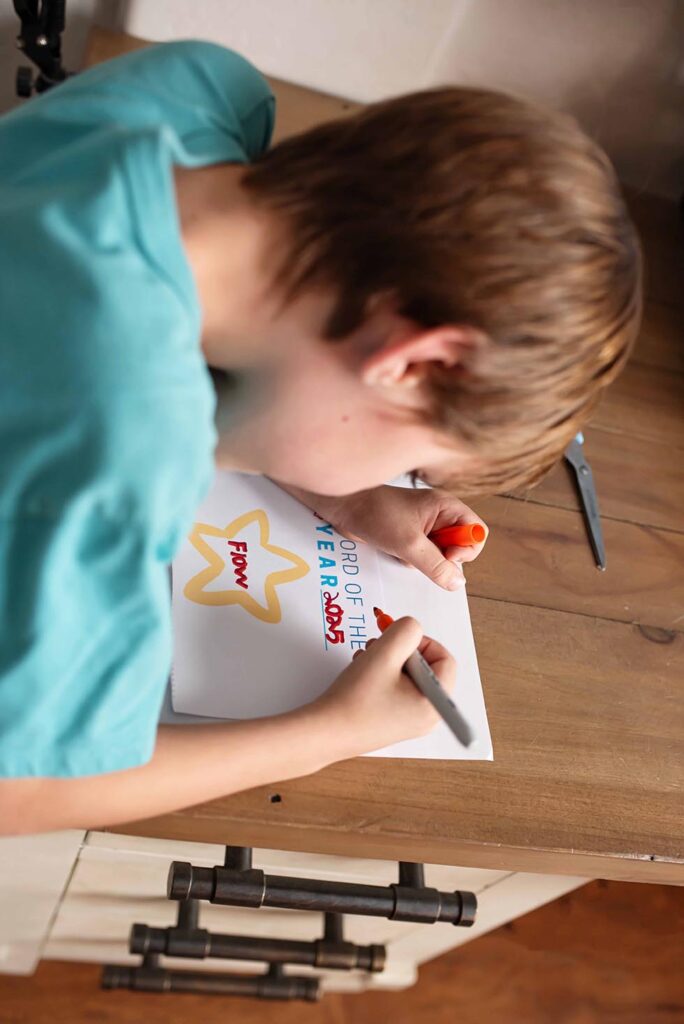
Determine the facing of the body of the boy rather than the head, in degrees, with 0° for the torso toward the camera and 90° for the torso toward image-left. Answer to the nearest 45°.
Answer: approximately 270°
